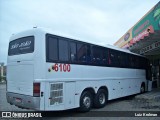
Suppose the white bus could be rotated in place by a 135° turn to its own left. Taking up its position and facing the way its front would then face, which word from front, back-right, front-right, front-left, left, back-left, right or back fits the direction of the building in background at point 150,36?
back-right

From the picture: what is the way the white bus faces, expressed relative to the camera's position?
facing away from the viewer and to the right of the viewer
